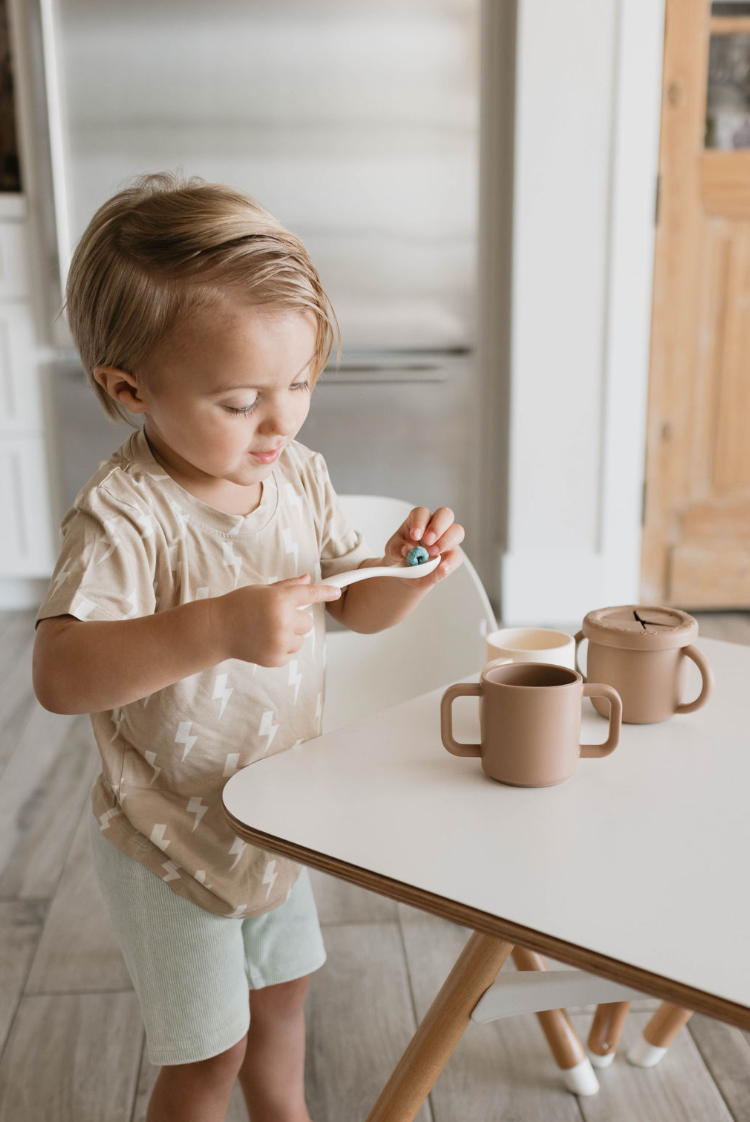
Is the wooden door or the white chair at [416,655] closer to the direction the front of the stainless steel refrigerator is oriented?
the white chair

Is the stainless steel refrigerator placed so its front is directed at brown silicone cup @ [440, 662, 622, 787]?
yes

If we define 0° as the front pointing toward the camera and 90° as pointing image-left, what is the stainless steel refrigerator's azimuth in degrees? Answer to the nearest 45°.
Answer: approximately 0°

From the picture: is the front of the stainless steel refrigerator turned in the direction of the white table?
yes

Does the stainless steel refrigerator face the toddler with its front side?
yes

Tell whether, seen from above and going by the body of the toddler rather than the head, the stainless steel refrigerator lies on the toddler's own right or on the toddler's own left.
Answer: on the toddler's own left

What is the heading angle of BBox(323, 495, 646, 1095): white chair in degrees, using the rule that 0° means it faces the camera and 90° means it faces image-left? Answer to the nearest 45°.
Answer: approximately 315°
